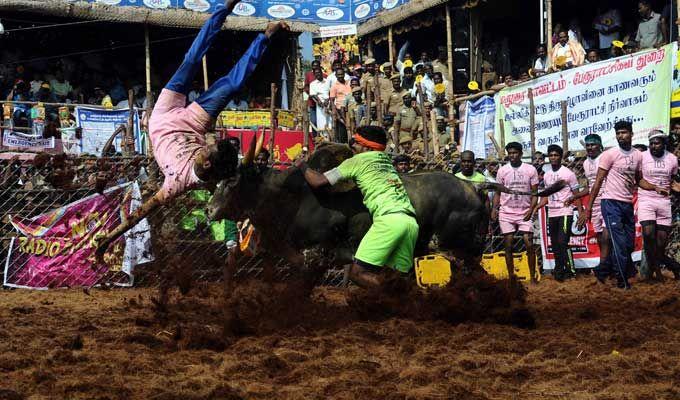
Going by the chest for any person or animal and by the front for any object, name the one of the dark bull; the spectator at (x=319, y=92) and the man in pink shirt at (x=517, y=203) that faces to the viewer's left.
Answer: the dark bull

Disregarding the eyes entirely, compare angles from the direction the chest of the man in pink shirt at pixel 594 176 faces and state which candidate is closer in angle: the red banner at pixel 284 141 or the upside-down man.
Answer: the upside-down man

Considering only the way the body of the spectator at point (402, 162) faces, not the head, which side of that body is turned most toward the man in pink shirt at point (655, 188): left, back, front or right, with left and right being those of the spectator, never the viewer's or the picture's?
left

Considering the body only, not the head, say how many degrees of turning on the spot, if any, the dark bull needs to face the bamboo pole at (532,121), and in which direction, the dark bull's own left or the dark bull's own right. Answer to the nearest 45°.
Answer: approximately 135° to the dark bull's own right

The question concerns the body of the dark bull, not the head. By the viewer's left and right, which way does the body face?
facing to the left of the viewer

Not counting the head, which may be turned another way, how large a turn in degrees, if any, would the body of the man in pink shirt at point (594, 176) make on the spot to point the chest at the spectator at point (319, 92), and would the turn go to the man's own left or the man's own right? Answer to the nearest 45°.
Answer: approximately 90° to the man's own right

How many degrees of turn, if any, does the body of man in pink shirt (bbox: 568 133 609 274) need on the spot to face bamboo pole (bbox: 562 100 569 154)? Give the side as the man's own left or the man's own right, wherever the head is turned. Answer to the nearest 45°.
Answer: approximately 135° to the man's own right

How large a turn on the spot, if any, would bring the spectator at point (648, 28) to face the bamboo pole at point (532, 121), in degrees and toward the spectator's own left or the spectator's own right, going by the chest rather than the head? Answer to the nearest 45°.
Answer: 0° — they already face it
